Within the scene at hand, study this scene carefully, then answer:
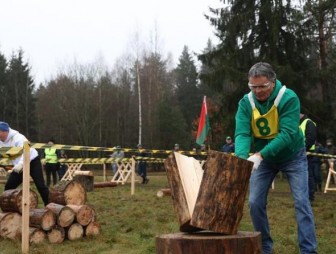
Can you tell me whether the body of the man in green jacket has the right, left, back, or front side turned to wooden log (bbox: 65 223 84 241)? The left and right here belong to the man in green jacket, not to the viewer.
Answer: right

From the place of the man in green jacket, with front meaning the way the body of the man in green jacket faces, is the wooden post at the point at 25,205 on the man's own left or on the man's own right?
on the man's own right

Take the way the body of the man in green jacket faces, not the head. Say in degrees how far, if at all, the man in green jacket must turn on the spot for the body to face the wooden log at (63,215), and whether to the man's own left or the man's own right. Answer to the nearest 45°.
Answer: approximately 90° to the man's own right

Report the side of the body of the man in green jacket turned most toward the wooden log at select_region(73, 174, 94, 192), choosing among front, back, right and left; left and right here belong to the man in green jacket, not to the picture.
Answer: right

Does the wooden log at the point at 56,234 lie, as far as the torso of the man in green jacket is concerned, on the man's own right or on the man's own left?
on the man's own right

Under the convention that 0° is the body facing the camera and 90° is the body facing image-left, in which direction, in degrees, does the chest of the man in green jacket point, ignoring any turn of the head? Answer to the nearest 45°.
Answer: approximately 45°

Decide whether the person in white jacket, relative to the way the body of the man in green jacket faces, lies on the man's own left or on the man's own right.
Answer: on the man's own right

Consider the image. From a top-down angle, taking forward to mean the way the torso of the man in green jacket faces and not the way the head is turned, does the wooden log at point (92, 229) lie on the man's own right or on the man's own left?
on the man's own right

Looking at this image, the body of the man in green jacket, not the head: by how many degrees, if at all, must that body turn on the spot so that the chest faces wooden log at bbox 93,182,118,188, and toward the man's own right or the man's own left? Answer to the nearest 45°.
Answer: approximately 90° to the man's own right

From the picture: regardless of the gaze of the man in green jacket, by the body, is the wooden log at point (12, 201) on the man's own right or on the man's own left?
on the man's own right
